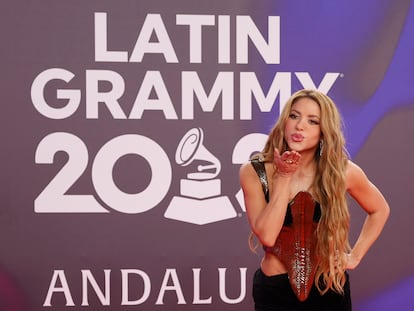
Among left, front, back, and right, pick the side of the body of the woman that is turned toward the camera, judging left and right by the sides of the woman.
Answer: front
